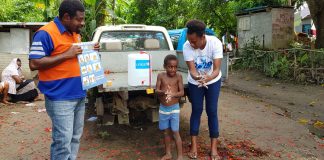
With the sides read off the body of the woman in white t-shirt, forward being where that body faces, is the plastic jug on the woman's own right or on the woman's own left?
on the woman's own right

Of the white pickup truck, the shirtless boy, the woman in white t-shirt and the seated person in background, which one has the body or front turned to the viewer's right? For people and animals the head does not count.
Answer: the seated person in background

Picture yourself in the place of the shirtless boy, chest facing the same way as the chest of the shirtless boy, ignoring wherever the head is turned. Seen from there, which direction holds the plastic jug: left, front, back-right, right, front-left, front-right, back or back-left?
back-right

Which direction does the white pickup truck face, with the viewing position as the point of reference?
facing away from the viewer

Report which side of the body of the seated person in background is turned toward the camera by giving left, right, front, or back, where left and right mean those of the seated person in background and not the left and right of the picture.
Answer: right

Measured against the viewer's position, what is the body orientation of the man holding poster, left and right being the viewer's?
facing the viewer and to the right of the viewer

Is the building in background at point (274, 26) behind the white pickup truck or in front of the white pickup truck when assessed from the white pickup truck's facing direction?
in front

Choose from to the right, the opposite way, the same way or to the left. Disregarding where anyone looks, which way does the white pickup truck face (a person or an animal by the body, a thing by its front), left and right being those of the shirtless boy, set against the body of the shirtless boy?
the opposite way
